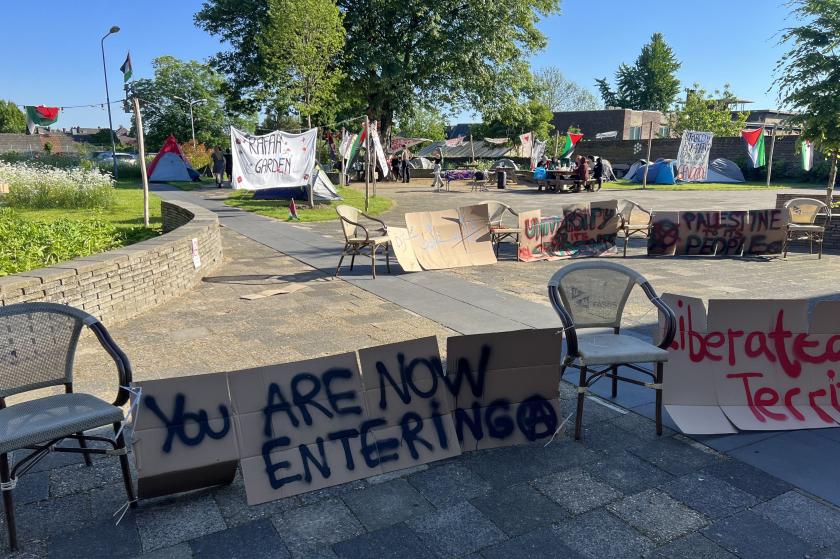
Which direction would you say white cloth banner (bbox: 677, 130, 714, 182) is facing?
toward the camera

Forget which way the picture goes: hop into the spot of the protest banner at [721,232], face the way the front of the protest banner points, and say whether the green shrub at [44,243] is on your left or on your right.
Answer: on your right

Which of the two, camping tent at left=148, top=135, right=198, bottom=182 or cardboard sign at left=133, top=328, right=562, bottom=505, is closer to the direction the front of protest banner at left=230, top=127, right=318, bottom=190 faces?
the cardboard sign

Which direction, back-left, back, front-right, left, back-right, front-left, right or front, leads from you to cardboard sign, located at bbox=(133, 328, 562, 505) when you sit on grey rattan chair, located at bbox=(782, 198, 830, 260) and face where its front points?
front

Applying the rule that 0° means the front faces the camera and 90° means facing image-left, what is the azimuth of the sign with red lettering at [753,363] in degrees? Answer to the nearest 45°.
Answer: approximately 0°

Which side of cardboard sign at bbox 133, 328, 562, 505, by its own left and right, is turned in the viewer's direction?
front

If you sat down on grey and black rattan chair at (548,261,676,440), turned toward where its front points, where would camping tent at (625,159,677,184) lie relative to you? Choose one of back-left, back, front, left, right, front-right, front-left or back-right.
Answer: back-left

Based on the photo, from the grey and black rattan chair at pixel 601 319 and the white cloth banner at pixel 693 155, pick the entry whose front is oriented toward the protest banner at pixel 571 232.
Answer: the white cloth banner

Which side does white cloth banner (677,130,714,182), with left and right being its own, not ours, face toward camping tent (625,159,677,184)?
right

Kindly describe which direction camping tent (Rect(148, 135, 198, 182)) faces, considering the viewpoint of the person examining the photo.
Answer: facing the viewer

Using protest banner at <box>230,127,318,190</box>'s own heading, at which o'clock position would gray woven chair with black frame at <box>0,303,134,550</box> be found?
The gray woven chair with black frame is roughly at 12 o'clock from the protest banner.

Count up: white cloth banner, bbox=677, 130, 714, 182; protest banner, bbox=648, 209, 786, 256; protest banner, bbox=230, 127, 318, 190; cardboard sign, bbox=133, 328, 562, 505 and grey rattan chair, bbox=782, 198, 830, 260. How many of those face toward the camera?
5

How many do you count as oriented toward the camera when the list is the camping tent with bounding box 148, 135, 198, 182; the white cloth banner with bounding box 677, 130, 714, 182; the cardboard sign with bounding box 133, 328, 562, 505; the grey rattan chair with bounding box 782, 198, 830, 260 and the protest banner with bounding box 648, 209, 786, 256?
5

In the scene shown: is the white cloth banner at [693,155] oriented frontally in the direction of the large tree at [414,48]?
no

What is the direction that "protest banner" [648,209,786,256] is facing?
toward the camera
